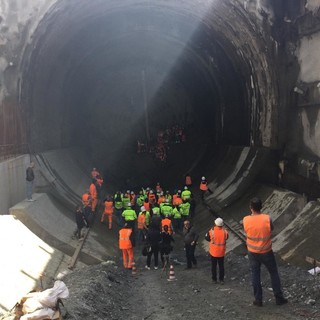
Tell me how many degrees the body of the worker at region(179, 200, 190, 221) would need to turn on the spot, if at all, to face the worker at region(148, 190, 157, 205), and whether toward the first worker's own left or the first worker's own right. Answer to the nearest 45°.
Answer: approximately 45° to the first worker's own left

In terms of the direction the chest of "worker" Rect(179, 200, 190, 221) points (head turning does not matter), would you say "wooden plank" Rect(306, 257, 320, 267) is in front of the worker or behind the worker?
behind

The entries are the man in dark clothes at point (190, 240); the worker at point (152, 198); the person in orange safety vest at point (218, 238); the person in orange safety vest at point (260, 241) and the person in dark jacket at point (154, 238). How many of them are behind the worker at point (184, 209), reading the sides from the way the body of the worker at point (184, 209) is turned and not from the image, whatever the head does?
4

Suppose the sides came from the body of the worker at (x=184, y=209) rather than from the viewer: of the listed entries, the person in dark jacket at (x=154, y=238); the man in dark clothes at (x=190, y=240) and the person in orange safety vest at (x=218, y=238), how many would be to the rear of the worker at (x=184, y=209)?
3

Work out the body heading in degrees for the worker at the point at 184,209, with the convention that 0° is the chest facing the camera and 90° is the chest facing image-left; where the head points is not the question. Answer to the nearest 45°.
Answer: approximately 180°

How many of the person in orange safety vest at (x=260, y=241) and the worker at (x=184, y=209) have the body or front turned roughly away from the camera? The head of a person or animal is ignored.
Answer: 2

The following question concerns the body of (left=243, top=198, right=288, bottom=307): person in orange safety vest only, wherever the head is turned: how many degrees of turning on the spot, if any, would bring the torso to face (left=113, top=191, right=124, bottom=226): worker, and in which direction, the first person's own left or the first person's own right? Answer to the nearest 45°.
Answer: approximately 45° to the first person's own left

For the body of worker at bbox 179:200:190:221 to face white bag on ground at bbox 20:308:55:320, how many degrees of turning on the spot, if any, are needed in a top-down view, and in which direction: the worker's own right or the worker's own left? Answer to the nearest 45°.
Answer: approximately 180°

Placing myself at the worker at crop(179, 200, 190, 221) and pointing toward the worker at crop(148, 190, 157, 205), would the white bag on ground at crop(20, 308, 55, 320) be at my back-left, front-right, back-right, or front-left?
back-left

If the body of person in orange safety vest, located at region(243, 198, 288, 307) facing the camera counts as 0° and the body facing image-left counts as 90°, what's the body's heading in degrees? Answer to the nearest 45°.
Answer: approximately 180°

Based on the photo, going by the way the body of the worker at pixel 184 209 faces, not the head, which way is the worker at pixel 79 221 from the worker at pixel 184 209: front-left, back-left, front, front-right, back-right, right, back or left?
back-left
